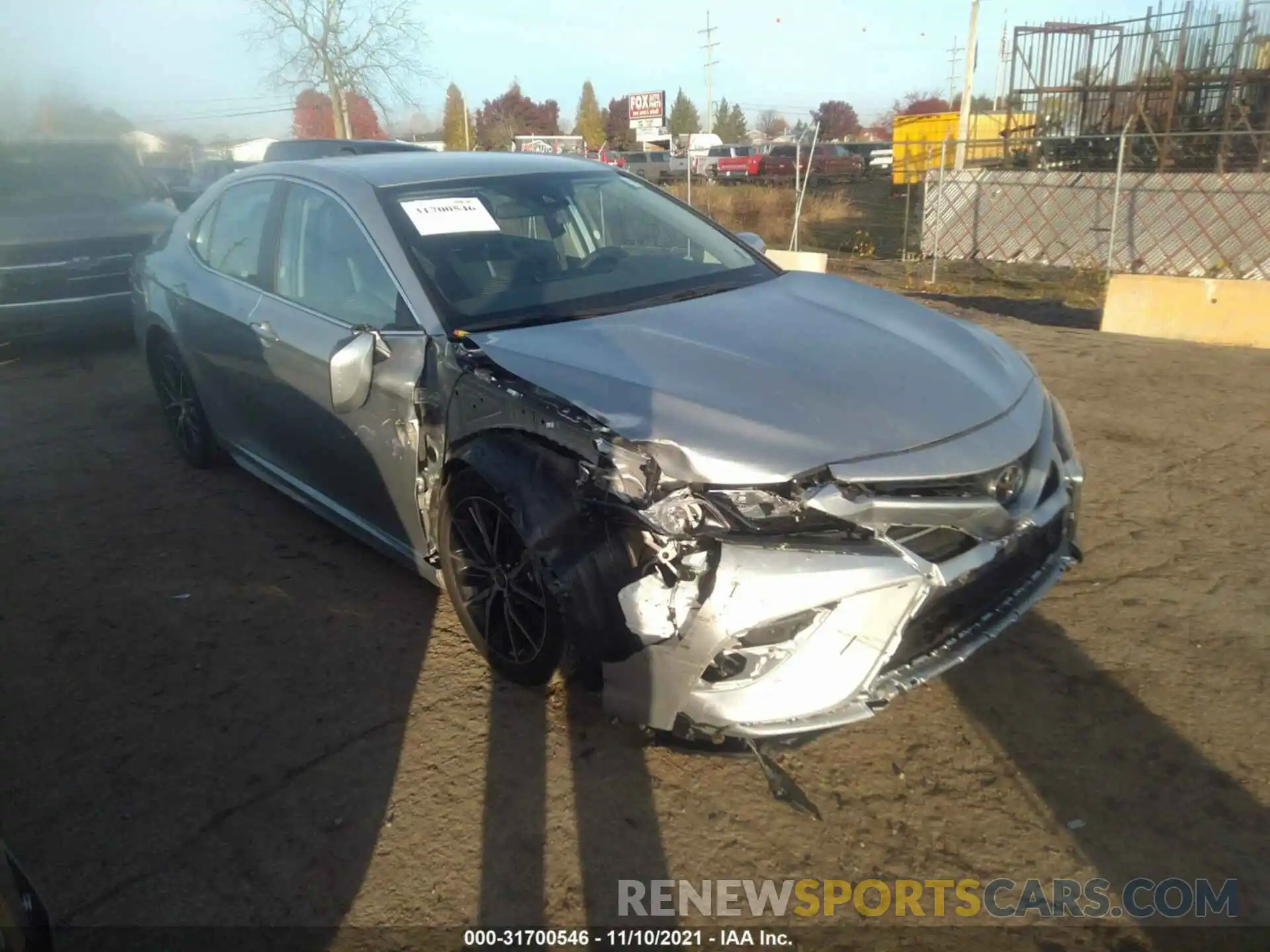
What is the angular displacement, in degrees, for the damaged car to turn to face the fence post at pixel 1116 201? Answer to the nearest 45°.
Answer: approximately 90° to its left

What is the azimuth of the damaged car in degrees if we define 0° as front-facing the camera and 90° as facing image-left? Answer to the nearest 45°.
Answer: approximately 315°

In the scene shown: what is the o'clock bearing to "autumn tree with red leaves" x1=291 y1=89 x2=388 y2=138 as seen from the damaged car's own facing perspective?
The autumn tree with red leaves is roughly at 7 o'clock from the damaged car.

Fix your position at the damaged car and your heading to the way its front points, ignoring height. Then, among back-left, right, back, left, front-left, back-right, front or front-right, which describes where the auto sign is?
back-left

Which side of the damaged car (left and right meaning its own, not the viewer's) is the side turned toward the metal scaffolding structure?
left

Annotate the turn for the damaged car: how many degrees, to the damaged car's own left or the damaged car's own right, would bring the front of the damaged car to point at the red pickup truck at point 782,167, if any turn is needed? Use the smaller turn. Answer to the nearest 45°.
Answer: approximately 135° to the damaged car's own left

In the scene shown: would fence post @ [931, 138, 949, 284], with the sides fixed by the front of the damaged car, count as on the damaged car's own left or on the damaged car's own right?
on the damaged car's own left

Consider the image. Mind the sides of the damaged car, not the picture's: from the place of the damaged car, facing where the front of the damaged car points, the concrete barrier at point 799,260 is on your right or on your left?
on your left

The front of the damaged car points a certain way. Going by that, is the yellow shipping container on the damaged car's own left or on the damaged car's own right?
on the damaged car's own left
